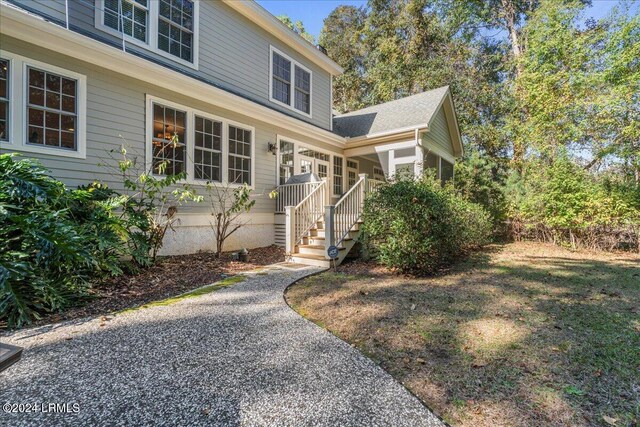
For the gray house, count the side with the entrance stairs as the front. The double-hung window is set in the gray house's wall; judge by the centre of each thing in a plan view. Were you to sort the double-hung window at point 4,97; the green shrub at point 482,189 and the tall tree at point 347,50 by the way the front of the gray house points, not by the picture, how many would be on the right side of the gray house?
1

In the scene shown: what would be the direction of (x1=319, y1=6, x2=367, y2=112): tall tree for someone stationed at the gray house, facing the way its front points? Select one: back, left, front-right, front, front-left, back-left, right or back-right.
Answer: left

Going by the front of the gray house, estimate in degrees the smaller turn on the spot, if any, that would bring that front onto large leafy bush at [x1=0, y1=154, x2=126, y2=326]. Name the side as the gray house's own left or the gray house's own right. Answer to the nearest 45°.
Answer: approximately 90° to the gray house's own right

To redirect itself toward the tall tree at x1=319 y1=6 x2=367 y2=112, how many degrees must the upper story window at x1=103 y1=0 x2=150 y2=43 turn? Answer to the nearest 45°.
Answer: approximately 90° to its left

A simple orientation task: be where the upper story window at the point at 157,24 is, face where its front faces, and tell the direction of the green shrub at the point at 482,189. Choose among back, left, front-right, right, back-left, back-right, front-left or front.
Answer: front-left

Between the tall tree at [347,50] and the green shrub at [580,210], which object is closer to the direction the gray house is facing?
the green shrub

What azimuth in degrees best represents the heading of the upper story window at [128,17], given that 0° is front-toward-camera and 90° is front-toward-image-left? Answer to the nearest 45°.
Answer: approximately 315°

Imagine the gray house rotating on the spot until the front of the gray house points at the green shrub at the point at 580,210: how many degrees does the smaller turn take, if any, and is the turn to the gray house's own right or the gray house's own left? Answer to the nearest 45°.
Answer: approximately 45° to the gray house's own left

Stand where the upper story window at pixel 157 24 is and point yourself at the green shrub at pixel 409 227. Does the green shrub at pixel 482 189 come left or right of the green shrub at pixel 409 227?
left

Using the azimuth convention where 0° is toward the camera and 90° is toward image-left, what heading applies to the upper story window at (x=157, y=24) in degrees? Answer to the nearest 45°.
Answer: approximately 315°
